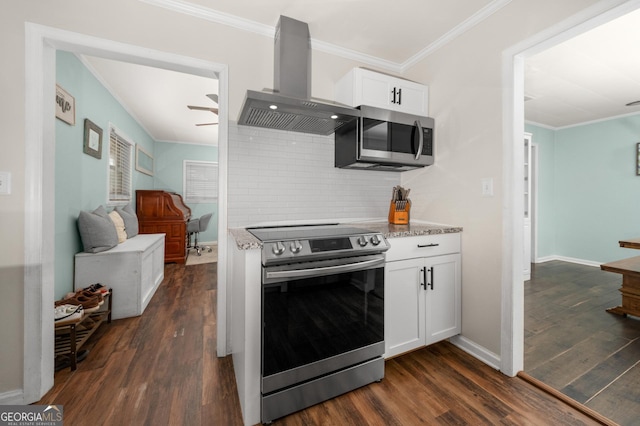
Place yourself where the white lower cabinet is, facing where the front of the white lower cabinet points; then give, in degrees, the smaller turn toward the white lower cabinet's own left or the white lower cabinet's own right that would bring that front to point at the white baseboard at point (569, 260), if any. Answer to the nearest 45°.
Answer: approximately 90° to the white lower cabinet's own left

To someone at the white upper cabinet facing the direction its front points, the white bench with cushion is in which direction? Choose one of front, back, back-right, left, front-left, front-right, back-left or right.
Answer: back-right

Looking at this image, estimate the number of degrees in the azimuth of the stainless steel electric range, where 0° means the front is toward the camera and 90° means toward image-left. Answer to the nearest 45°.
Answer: approximately 315°

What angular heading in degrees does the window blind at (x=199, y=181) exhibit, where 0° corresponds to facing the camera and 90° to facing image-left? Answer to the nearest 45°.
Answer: approximately 0°

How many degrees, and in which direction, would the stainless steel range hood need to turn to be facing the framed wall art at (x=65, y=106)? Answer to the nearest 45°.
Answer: approximately 135° to its right

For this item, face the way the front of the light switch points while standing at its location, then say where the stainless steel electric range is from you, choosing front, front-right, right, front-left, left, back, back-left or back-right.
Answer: front-left

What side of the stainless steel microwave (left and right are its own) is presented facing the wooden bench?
left

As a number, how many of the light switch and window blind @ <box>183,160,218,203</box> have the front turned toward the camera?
2

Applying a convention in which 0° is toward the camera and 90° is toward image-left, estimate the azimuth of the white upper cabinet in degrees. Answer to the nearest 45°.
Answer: approximately 315°

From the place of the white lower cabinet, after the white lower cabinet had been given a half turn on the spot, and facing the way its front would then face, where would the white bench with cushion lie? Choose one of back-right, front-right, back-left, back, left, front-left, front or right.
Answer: front-left

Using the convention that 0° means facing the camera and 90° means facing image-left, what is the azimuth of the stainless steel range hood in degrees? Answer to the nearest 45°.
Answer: approximately 315°
